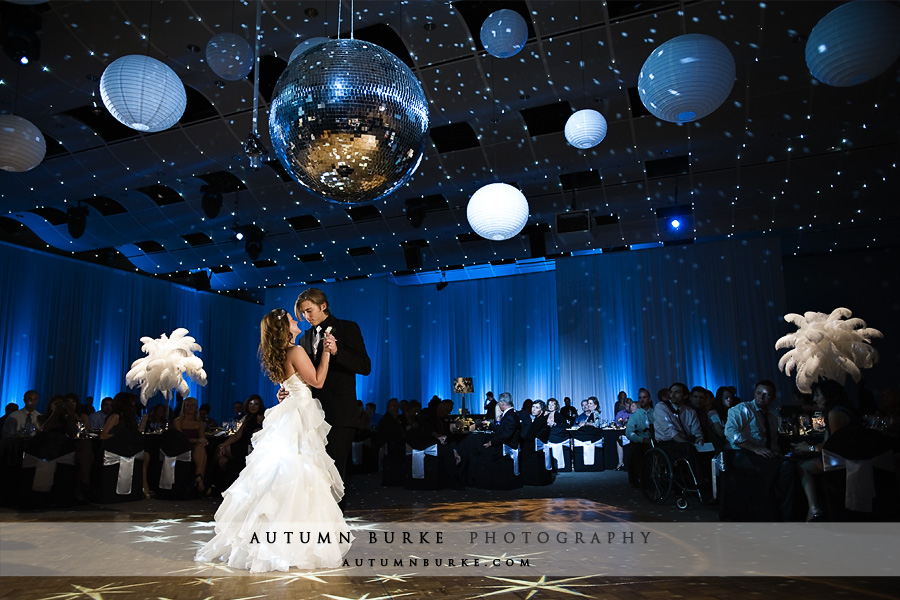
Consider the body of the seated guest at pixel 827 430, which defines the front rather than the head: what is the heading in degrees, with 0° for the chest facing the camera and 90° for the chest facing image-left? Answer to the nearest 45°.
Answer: approximately 90°

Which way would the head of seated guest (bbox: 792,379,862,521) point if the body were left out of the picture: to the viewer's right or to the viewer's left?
to the viewer's left

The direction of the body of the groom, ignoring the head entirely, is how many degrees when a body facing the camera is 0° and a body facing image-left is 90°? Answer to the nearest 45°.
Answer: approximately 45°

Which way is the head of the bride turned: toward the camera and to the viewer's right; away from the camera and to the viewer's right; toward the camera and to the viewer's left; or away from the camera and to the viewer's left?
away from the camera and to the viewer's right

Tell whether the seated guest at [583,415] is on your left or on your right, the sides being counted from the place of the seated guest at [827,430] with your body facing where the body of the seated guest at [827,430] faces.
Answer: on your right
